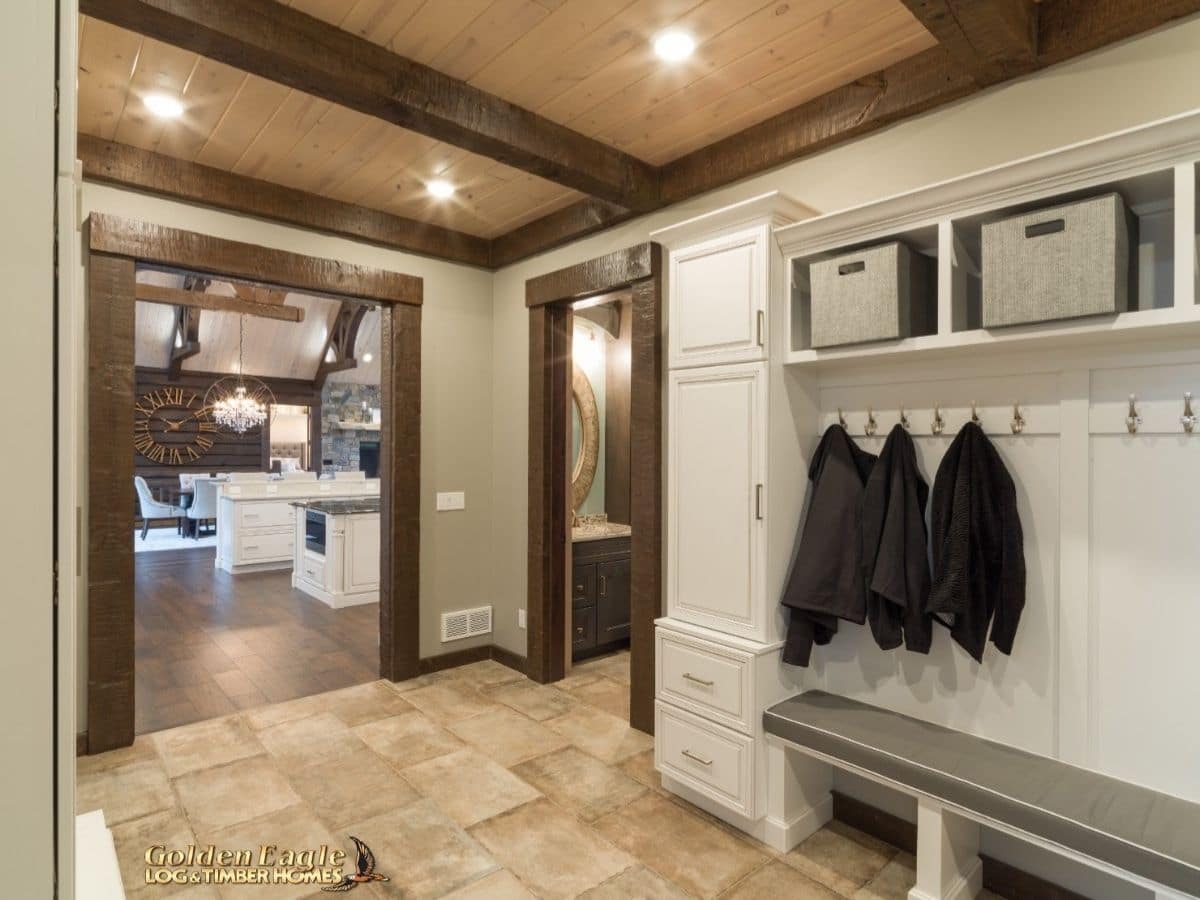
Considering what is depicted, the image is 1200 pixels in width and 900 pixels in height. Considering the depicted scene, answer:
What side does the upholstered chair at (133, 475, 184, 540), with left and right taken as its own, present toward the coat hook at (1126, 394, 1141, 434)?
right

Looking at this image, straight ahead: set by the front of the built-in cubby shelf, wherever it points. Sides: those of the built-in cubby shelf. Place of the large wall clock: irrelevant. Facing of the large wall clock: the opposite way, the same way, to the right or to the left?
to the left

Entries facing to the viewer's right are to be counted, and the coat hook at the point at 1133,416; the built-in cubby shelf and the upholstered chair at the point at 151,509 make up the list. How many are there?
1

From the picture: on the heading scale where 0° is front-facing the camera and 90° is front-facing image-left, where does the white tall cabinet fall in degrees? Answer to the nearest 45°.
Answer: approximately 45°

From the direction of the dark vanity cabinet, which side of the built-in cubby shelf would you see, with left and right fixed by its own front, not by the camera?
right

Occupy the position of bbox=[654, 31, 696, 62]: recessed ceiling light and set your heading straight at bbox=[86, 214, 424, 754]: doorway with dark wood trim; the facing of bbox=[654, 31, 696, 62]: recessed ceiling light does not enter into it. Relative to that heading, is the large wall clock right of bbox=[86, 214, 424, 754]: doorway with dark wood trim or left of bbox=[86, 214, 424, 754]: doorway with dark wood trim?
right

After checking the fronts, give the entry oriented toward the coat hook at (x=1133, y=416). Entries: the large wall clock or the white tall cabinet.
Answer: the large wall clock

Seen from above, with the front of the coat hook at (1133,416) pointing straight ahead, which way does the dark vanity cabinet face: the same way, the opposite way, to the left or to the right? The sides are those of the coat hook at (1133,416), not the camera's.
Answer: to the left

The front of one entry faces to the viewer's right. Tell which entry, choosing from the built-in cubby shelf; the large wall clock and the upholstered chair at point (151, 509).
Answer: the upholstered chair

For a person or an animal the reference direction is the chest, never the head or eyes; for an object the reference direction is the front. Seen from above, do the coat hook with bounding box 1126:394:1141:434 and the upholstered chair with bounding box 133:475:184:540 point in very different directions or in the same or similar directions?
very different directions

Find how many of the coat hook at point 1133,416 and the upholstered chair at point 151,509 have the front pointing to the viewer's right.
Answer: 1

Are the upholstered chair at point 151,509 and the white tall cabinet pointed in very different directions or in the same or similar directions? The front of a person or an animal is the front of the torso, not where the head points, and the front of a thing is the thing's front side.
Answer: very different directions

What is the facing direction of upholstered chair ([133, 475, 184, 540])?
to the viewer's right
